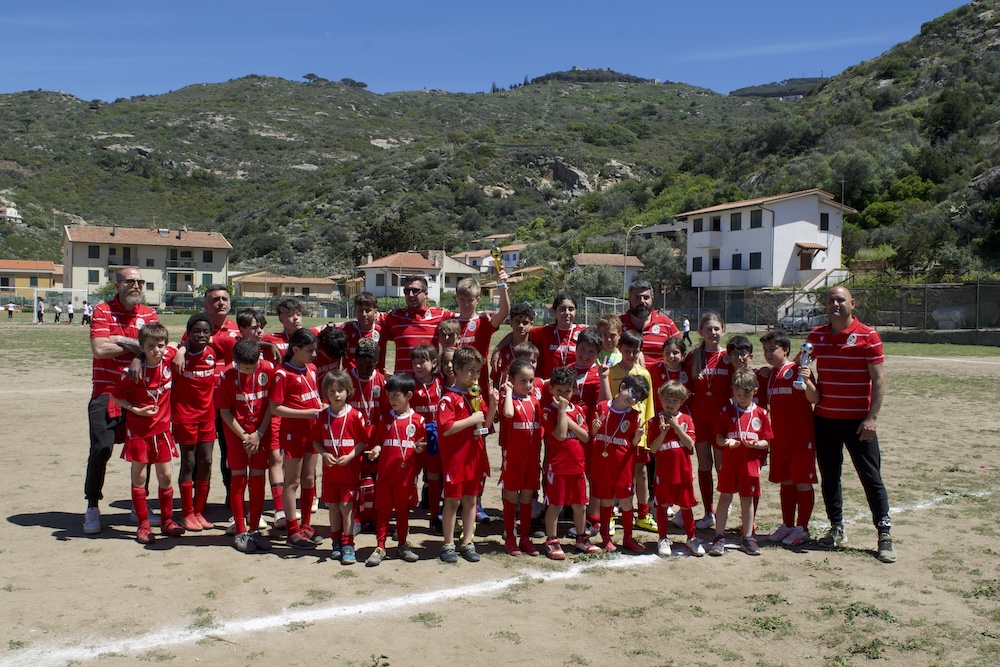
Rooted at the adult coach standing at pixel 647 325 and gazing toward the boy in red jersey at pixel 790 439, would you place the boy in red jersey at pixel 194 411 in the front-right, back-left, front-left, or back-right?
back-right

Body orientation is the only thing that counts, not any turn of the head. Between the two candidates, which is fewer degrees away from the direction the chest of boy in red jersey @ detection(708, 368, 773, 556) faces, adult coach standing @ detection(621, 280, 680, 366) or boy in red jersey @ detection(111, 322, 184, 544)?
the boy in red jersey

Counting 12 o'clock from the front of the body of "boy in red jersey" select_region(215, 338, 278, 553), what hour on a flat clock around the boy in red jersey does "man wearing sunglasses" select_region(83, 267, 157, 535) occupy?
The man wearing sunglasses is roughly at 4 o'clock from the boy in red jersey.

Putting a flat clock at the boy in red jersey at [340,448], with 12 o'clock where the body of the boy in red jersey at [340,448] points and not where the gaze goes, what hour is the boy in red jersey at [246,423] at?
the boy in red jersey at [246,423] is roughly at 4 o'clock from the boy in red jersey at [340,448].

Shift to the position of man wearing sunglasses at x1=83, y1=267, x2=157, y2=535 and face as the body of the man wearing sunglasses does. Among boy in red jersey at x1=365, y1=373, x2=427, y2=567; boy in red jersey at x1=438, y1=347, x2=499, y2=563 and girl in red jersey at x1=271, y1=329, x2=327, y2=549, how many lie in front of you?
3

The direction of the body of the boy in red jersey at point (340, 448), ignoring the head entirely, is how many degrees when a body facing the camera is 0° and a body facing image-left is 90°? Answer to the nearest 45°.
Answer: approximately 0°
